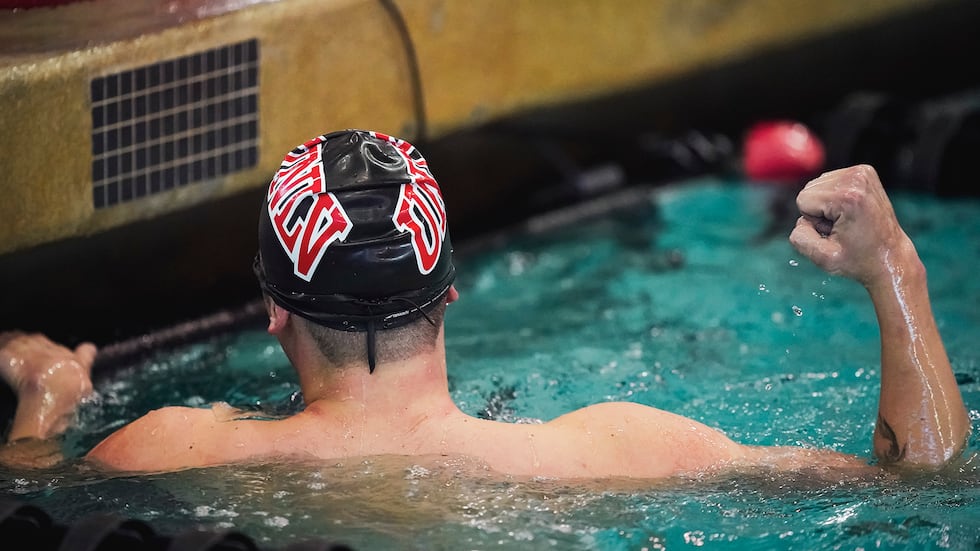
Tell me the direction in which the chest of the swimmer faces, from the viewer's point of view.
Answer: away from the camera

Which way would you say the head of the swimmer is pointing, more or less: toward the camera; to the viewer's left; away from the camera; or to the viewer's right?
away from the camera

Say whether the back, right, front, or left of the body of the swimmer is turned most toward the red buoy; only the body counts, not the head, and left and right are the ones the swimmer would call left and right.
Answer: front
